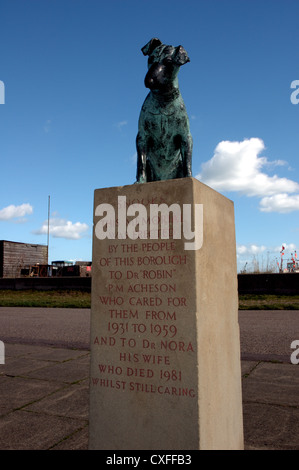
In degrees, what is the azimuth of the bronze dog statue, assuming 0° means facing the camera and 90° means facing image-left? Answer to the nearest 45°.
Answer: approximately 0°

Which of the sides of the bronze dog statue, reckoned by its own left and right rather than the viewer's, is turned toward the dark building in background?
back
